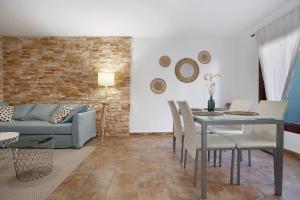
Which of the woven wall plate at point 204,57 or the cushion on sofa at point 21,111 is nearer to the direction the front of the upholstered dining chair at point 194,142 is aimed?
the woven wall plate

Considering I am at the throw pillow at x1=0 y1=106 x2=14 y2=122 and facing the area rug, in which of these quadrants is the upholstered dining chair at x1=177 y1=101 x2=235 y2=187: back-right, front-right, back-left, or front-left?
front-left

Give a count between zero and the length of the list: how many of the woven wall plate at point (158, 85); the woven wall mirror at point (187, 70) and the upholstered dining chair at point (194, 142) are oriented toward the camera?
2

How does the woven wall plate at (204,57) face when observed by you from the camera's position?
facing the viewer

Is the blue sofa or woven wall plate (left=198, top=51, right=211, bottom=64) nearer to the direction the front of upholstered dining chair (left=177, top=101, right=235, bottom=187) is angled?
the woven wall plate

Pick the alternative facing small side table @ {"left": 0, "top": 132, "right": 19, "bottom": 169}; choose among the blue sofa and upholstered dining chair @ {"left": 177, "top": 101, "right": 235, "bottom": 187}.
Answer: the blue sofa

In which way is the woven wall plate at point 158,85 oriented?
toward the camera

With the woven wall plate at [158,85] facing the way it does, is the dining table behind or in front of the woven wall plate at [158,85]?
in front

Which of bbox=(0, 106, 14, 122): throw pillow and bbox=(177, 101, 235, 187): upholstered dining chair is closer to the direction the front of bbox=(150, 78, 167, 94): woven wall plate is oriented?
the upholstered dining chair

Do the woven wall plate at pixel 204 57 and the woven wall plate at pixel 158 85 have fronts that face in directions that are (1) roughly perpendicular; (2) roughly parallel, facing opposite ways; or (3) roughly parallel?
roughly parallel

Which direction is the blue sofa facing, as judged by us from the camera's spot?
facing the viewer and to the left of the viewer

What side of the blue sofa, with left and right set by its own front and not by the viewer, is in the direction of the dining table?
left

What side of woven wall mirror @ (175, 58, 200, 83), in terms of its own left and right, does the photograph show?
front

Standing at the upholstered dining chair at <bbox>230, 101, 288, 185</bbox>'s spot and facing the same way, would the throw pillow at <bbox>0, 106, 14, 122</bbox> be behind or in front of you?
in front
